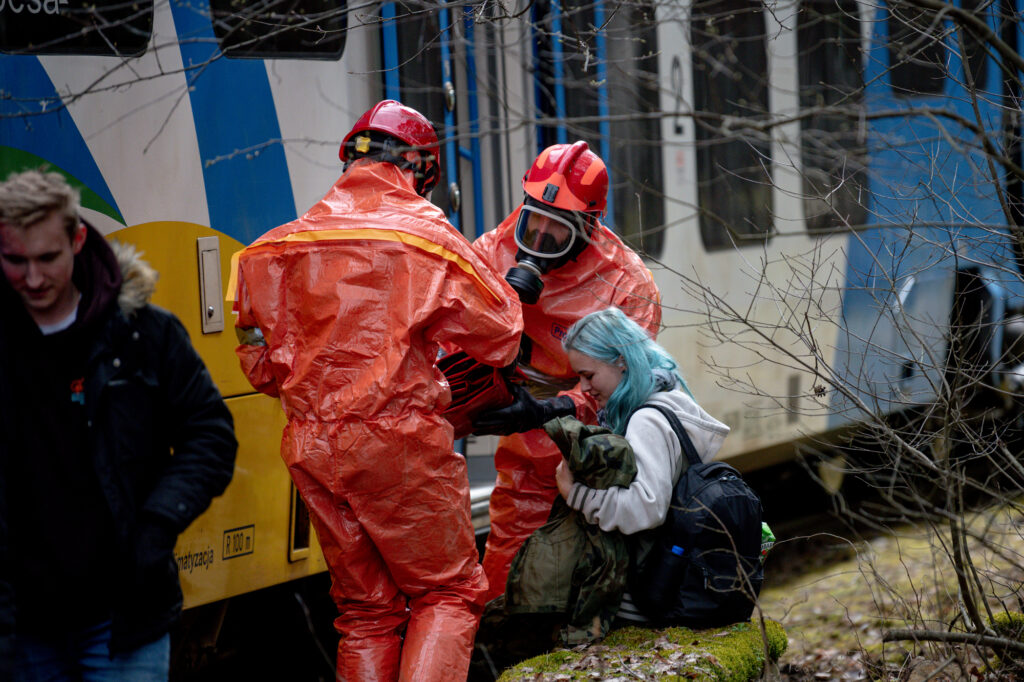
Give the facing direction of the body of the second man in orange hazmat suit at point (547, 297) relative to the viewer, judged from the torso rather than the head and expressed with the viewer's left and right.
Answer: facing the viewer and to the left of the viewer

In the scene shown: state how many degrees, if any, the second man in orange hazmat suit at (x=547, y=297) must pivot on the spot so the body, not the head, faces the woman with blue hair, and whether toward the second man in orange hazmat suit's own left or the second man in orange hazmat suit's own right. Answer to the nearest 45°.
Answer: approximately 45° to the second man in orange hazmat suit's own left

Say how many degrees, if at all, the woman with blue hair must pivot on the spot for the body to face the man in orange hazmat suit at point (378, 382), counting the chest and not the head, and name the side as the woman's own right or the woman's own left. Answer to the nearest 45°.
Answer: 0° — they already face them

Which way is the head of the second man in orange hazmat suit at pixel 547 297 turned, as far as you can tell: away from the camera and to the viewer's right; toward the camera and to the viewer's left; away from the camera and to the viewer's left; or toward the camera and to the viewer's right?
toward the camera and to the viewer's left

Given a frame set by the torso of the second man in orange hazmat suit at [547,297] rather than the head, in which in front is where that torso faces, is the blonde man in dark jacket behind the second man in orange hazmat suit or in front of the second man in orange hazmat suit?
in front

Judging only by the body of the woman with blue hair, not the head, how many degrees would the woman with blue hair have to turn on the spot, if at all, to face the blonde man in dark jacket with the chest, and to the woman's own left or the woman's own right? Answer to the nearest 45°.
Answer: approximately 45° to the woman's own left

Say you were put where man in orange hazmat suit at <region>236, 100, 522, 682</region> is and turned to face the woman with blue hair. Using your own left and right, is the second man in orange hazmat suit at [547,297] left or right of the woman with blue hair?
left

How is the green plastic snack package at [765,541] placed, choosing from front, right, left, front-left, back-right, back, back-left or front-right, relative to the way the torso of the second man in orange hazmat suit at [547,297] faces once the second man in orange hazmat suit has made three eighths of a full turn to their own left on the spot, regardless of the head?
front-right

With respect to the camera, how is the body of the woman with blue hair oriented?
to the viewer's left

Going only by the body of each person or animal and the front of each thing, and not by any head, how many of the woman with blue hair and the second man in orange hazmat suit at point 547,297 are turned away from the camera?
0

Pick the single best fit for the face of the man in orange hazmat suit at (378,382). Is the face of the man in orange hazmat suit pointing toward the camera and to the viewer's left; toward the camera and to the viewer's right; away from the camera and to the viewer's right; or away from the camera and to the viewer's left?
away from the camera and to the viewer's right
